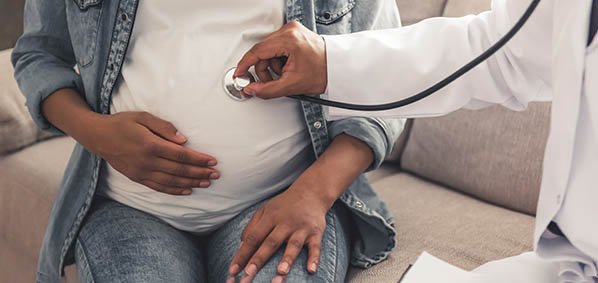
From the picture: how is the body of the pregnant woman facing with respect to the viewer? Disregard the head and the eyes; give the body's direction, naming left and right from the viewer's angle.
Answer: facing the viewer

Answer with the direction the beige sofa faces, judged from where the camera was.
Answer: facing the viewer and to the left of the viewer
